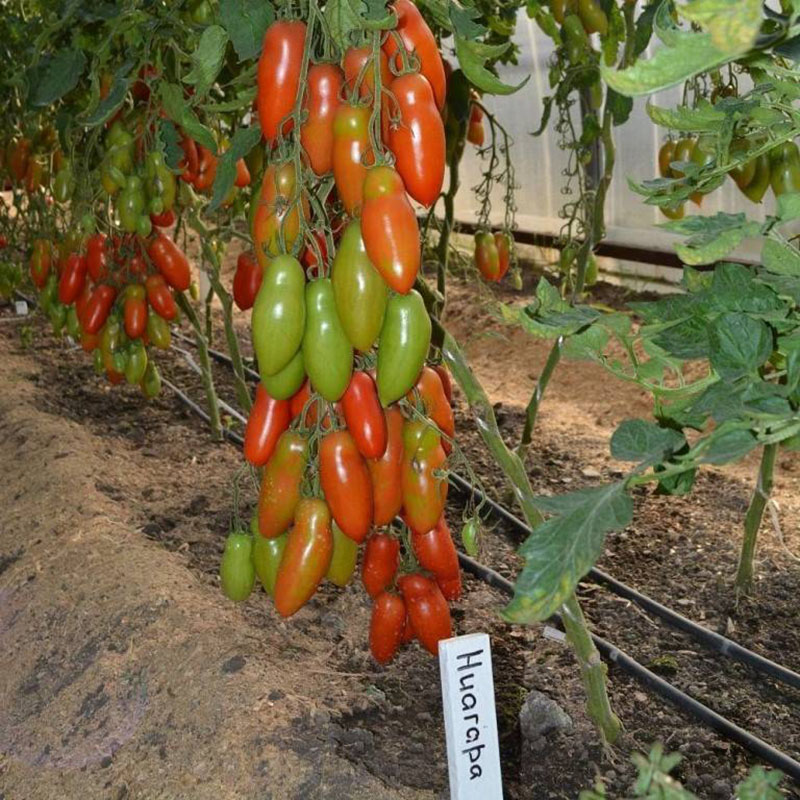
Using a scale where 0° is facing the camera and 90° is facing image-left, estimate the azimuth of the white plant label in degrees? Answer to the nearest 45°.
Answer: approximately 0°

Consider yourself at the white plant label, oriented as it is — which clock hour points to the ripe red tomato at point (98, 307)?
The ripe red tomato is roughly at 5 o'clock from the white plant label.

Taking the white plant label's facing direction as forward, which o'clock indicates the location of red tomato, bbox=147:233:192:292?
The red tomato is roughly at 5 o'clock from the white plant label.

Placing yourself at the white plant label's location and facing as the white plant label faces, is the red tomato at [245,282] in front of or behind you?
behind
